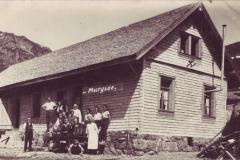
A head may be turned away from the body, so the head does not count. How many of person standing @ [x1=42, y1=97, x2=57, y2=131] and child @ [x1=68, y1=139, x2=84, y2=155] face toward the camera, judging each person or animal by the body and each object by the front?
2

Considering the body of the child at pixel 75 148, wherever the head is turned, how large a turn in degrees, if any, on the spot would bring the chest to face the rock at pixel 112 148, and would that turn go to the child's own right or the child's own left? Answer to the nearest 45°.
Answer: approximately 90° to the child's own left

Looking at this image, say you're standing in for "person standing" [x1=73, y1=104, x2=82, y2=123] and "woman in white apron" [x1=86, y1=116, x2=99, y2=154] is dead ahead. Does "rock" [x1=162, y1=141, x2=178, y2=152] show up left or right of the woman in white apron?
left

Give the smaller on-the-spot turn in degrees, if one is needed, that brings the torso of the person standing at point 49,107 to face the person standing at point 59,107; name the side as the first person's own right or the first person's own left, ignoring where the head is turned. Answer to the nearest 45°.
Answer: approximately 45° to the first person's own left

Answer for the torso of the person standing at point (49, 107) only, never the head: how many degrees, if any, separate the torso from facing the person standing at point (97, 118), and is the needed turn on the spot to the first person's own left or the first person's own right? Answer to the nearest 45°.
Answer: approximately 45° to the first person's own left

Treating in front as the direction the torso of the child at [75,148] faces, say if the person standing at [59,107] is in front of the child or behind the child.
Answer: behind

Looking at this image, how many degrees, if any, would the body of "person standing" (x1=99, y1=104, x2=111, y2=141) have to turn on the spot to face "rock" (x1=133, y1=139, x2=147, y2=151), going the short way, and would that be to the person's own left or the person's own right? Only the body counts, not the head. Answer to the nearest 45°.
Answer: approximately 90° to the person's own left

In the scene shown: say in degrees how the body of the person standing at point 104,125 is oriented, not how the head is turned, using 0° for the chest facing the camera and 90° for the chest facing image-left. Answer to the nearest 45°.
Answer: approximately 45°

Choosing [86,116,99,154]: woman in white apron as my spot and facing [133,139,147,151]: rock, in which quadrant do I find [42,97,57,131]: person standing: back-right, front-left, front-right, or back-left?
back-left

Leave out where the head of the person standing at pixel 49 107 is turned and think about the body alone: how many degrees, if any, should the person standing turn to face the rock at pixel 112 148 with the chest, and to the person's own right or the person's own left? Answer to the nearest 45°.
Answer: approximately 45° to the person's own left
